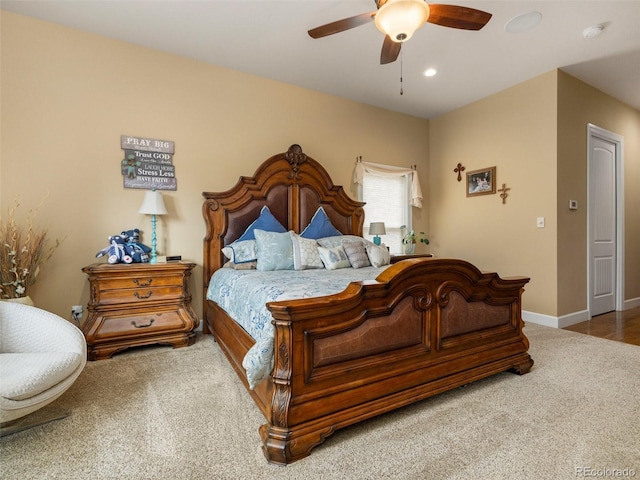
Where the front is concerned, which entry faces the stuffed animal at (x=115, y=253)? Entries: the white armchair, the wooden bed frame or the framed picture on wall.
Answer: the framed picture on wall

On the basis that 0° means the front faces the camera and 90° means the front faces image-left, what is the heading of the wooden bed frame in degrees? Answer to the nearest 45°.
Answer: approximately 315°

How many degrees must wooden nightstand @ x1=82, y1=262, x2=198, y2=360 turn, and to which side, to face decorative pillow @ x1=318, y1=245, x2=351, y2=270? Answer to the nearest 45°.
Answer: approximately 90° to its left

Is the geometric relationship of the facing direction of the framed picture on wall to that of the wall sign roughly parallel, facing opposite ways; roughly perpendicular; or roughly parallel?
roughly perpendicular

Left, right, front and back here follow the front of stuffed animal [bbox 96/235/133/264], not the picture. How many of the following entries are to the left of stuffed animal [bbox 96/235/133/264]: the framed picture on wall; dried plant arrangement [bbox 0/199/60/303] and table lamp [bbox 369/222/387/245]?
2

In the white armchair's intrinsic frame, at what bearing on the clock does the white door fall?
The white door is roughly at 11 o'clock from the white armchair.

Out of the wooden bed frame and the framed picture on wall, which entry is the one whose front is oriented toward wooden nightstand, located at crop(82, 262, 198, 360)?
the framed picture on wall

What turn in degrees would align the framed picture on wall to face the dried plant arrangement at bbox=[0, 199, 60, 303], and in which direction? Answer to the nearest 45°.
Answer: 0° — it already faces it

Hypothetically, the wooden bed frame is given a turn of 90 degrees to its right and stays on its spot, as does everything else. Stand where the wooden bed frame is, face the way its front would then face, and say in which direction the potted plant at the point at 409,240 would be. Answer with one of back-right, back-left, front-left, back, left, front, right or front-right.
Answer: back-right

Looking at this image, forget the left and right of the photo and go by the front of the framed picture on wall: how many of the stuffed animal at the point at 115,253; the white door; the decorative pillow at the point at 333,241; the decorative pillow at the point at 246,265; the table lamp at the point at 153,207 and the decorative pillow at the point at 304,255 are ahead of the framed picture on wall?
5
